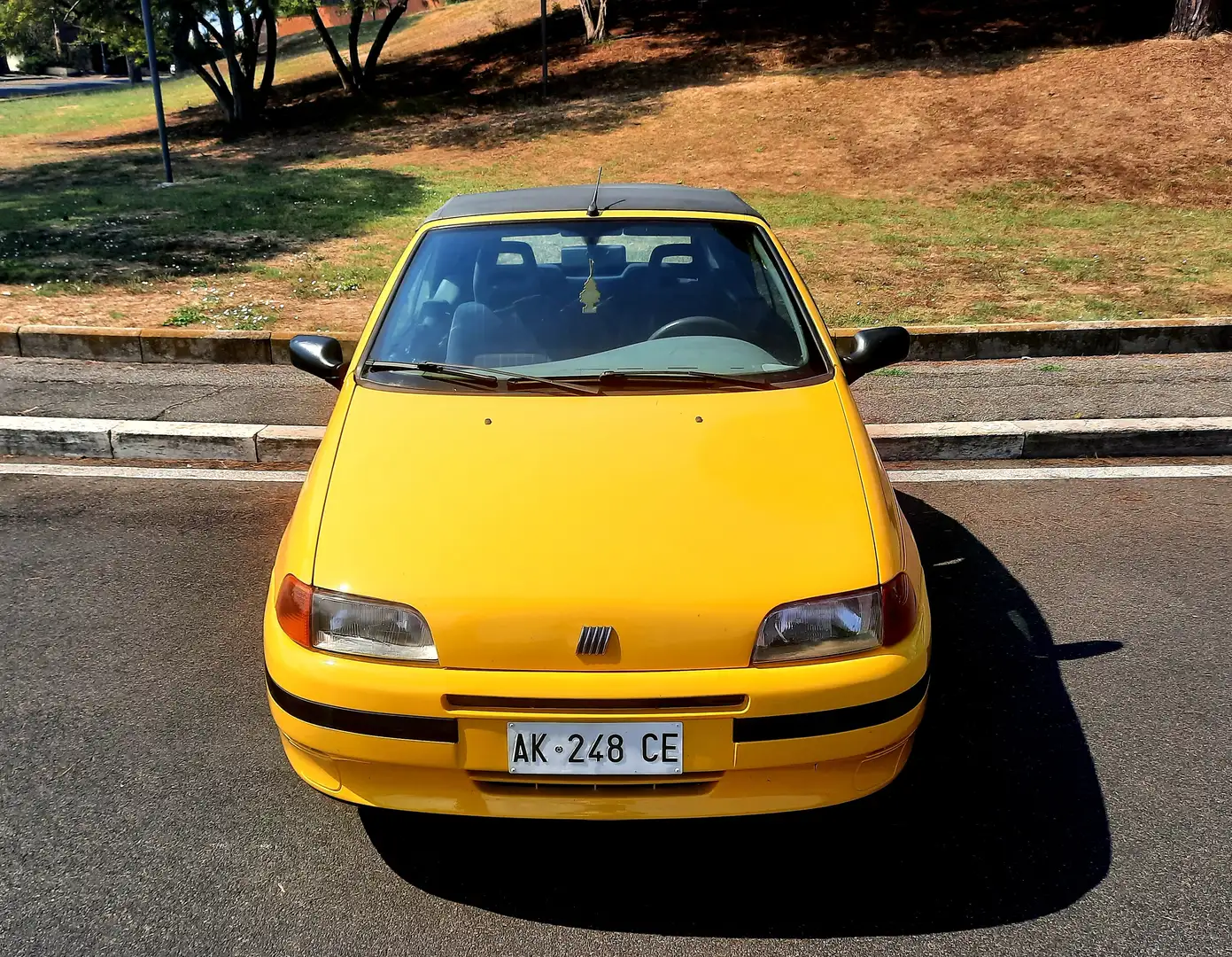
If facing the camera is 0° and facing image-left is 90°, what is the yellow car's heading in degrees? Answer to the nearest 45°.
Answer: approximately 0°

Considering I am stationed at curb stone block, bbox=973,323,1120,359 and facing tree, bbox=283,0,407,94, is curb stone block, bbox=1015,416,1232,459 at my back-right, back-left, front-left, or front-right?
back-left

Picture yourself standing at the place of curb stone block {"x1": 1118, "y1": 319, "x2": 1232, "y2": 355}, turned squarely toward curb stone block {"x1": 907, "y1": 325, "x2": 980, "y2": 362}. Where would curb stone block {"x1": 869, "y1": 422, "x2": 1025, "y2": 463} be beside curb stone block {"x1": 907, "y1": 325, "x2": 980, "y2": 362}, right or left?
left

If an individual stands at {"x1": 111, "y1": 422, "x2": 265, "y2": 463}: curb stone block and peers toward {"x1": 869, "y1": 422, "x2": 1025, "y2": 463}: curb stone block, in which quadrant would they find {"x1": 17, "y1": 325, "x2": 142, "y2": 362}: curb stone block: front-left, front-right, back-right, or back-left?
back-left

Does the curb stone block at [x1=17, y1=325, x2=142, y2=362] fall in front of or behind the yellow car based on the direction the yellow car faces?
behind

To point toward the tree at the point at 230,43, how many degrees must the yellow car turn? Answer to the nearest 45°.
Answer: approximately 180°

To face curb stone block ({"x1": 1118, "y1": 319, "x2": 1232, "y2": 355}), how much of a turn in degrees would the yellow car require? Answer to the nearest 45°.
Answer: approximately 135° to its left

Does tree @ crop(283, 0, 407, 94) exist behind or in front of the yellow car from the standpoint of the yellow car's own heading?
behind

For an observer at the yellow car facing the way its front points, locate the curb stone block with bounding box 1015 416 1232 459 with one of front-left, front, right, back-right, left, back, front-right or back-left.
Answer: back-left

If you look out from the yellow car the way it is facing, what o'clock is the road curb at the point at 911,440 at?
The road curb is roughly at 7 o'clock from the yellow car.

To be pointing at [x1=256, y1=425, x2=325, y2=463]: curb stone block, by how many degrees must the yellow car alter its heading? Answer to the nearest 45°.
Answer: approximately 135° to its right
